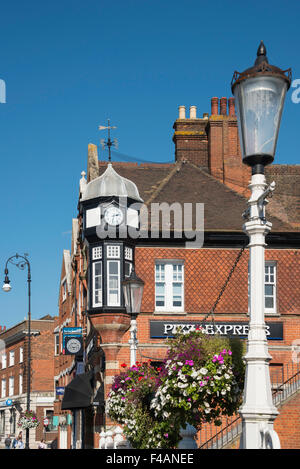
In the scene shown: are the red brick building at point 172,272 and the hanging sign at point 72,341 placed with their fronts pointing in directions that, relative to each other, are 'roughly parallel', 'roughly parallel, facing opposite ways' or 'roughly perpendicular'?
roughly parallel

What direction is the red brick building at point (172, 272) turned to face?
toward the camera

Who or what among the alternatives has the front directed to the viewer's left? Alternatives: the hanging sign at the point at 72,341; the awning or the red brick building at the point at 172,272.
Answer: the awning

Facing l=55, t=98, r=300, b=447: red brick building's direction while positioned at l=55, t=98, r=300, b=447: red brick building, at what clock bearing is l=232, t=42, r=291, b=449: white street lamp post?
The white street lamp post is roughly at 12 o'clock from the red brick building.

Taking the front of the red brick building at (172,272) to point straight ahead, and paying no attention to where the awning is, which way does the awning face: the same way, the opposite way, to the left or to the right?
to the right

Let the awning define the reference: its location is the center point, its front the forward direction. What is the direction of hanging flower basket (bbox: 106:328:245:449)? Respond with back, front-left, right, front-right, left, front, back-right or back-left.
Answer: left

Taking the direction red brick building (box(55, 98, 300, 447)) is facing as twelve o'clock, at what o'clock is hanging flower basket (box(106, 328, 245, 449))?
The hanging flower basket is roughly at 12 o'clock from the red brick building.

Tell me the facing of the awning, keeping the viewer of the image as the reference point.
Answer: facing to the left of the viewer

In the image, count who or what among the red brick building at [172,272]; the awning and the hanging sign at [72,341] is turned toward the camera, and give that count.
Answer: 2

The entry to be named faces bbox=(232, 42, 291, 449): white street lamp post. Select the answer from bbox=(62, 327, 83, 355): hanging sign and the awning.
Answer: the hanging sign

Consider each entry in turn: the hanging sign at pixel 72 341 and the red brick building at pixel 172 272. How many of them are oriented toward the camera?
2

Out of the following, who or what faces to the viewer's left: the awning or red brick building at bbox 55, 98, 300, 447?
the awning
